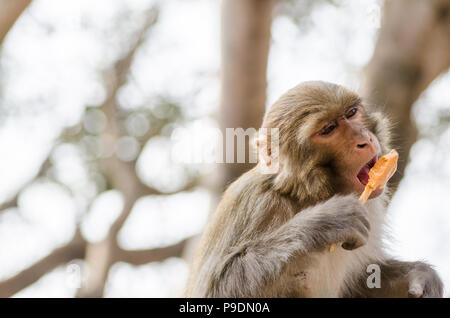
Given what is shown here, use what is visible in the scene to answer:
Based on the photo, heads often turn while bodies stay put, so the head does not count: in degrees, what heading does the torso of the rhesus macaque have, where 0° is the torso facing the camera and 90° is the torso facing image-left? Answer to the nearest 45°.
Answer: approximately 315°

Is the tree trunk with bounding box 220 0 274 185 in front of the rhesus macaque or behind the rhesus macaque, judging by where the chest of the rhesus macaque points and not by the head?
behind

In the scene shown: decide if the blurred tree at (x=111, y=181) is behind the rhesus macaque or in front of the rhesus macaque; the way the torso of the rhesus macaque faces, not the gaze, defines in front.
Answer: behind

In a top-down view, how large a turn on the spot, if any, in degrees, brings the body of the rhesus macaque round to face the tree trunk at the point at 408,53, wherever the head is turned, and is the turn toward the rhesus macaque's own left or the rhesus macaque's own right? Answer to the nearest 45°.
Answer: approximately 90° to the rhesus macaque's own left
